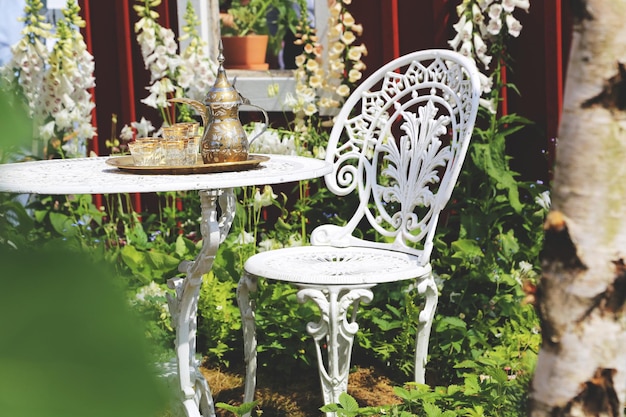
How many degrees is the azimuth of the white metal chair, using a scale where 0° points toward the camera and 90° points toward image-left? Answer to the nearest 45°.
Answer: approximately 45°

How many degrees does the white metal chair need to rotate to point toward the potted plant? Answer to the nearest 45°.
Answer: approximately 135° to its right

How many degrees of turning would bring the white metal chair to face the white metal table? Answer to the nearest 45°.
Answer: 0° — it already faces it

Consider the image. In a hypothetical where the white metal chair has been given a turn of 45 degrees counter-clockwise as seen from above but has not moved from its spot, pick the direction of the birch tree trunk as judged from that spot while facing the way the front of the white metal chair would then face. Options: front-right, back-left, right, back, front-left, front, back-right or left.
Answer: front

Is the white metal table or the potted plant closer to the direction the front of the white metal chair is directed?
the white metal table

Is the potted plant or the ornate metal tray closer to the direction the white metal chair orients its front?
the ornate metal tray

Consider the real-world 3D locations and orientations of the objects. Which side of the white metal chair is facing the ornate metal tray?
front
